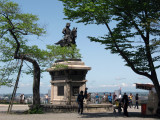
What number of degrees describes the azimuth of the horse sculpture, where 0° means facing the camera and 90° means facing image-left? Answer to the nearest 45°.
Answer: approximately 270°
